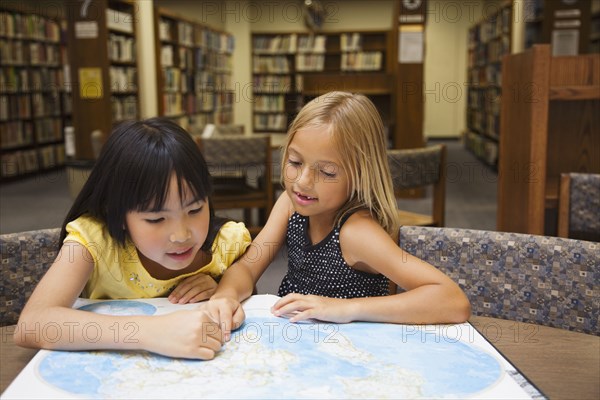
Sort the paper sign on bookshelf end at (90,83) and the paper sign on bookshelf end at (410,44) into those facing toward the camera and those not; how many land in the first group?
2

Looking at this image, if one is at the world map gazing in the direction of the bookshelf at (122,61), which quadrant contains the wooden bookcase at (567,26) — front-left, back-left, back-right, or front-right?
front-right

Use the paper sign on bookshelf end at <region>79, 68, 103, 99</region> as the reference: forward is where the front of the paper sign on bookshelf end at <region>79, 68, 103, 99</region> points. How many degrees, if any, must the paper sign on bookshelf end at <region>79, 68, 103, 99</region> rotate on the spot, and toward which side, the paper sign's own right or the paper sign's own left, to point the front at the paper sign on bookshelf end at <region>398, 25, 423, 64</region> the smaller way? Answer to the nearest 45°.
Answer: approximately 90° to the paper sign's own left

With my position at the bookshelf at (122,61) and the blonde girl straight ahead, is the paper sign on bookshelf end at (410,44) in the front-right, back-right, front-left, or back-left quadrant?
front-left

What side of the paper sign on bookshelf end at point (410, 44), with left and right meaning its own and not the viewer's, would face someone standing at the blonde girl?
front

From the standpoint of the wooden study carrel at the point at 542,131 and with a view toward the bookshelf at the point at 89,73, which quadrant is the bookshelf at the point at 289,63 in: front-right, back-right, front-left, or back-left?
front-right

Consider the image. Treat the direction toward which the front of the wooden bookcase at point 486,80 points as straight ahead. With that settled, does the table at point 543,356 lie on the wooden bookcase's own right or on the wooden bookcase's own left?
on the wooden bookcase's own left

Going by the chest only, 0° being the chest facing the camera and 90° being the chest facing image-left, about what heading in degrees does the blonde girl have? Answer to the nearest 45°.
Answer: approximately 45°

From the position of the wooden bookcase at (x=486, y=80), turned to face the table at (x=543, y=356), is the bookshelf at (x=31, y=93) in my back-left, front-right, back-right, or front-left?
front-right

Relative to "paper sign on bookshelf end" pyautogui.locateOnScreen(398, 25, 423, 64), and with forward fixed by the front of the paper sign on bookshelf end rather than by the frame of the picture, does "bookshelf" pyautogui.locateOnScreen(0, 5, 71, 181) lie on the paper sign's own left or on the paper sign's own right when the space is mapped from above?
on the paper sign's own right

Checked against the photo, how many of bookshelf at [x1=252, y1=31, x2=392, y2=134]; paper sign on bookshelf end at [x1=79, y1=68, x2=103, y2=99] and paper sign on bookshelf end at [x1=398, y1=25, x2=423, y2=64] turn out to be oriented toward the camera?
3

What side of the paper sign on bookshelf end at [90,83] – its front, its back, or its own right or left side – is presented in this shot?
front

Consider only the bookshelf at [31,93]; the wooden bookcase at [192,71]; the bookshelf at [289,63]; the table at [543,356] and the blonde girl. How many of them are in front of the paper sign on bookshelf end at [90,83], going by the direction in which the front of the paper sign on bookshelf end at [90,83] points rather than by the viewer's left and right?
2

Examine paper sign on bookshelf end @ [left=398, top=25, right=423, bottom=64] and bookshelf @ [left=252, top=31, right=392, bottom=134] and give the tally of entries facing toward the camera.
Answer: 2

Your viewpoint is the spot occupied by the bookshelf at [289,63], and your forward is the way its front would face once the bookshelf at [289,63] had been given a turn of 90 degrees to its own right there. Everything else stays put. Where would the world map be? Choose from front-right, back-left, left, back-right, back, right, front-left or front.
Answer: left

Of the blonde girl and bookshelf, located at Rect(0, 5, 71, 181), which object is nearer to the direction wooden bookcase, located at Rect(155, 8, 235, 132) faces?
the blonde girl

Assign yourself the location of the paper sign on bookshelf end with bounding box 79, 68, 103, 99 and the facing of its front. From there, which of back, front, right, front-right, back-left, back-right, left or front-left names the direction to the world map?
front

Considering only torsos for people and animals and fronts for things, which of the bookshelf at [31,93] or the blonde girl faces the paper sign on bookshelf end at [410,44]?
the bookshelf

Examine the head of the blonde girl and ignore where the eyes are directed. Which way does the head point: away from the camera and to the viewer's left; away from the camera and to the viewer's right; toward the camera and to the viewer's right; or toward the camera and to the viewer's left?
toward the camera and to the viewer's left

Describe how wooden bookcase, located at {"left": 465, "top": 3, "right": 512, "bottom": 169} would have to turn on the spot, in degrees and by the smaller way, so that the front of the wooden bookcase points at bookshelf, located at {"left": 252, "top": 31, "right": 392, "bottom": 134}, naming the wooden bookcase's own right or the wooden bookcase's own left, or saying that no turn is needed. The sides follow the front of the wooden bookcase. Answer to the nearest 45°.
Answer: approximately 45° to the wooden bookcase's own right
